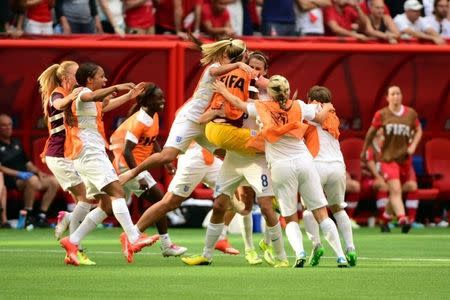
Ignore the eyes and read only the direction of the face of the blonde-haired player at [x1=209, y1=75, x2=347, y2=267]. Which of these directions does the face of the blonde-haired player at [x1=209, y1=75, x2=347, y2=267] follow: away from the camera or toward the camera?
away from the camera

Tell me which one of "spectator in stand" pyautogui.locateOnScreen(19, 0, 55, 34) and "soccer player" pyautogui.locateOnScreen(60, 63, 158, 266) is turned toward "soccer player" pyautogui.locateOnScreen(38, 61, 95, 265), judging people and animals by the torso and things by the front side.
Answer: the spectator in stand

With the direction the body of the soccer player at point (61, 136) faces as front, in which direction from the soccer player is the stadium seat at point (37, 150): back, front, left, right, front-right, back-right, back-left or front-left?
left

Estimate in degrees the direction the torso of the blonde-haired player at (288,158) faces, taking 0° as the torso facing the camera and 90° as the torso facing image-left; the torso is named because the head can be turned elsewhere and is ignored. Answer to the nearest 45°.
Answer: approximately 180°

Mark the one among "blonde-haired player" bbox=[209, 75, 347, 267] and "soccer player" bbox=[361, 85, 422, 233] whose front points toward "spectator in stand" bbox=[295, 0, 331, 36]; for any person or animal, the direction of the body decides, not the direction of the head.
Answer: the blonde-haired player

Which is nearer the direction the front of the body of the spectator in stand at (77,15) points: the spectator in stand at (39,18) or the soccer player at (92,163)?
the soccer player

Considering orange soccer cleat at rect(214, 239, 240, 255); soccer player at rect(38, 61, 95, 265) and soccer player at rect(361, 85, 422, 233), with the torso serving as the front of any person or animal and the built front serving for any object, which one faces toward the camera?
soccer player at rect(361, 85, 422, 233)

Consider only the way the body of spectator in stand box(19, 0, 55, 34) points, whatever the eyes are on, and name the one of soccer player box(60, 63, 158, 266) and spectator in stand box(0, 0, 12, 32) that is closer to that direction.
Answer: the soccer player

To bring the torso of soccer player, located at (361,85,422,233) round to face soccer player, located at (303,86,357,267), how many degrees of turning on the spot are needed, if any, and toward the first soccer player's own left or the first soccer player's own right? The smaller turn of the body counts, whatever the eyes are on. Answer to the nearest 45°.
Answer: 0° — they already face them

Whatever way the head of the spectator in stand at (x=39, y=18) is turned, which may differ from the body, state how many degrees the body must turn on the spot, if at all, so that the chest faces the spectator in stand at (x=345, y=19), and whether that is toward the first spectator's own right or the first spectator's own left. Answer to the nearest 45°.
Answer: approximately 90° to the first spectator's own left

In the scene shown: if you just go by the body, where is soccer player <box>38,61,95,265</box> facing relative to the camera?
to the viewer's right

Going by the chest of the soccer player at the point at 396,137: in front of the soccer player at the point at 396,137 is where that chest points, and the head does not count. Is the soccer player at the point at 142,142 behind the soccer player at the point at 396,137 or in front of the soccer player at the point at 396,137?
in front

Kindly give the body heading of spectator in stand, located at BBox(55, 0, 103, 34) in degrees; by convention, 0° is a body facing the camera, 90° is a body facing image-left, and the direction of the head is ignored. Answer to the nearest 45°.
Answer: approximately 0°

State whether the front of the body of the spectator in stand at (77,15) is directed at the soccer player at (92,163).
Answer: yes

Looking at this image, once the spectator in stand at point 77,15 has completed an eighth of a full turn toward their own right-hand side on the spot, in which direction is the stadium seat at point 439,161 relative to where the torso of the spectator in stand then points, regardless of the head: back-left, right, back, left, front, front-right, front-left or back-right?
back-left

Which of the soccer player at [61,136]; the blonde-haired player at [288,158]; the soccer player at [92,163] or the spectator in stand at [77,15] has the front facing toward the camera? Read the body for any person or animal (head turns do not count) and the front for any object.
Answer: the spectator in stand

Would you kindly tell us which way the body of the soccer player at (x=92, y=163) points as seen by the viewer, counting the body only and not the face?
to the viewer's right

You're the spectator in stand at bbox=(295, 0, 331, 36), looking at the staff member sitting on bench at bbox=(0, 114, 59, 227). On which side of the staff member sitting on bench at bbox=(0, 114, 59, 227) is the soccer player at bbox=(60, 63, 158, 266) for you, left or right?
left

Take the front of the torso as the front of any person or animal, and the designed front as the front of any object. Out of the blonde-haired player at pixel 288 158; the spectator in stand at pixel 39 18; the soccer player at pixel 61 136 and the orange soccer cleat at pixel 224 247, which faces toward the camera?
the spectator in stand
